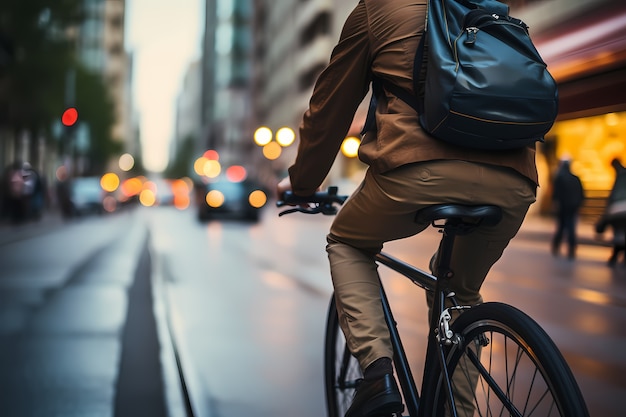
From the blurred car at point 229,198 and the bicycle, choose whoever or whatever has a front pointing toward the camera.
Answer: the blurred car

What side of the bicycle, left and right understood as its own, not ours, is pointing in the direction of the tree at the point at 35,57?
front

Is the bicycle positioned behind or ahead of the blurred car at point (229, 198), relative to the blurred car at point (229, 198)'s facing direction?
ahead

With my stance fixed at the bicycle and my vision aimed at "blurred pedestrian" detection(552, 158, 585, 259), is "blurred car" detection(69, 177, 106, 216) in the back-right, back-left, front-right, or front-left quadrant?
front-left

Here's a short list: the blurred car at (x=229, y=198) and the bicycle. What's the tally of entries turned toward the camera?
1

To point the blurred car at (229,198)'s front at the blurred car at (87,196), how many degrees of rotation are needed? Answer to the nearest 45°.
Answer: approximately 135° to its right

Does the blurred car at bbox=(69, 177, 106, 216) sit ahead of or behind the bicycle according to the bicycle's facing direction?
ahead

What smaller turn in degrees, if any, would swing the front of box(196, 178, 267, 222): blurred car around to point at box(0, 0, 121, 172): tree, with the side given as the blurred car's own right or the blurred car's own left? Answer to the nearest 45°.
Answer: approximately 90° to the blurred car's own right

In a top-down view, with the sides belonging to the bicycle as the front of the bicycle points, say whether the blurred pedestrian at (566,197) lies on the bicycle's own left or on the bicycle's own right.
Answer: on the bicycle's own right

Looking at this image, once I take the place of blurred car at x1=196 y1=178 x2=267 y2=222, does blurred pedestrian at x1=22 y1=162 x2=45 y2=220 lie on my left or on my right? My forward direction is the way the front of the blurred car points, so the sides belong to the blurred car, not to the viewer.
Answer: on my right

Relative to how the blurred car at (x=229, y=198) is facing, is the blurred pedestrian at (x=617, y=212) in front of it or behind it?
in front

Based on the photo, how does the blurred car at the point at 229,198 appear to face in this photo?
toward the camera

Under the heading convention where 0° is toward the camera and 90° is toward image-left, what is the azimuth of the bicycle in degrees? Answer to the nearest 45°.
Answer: approximately 135°
